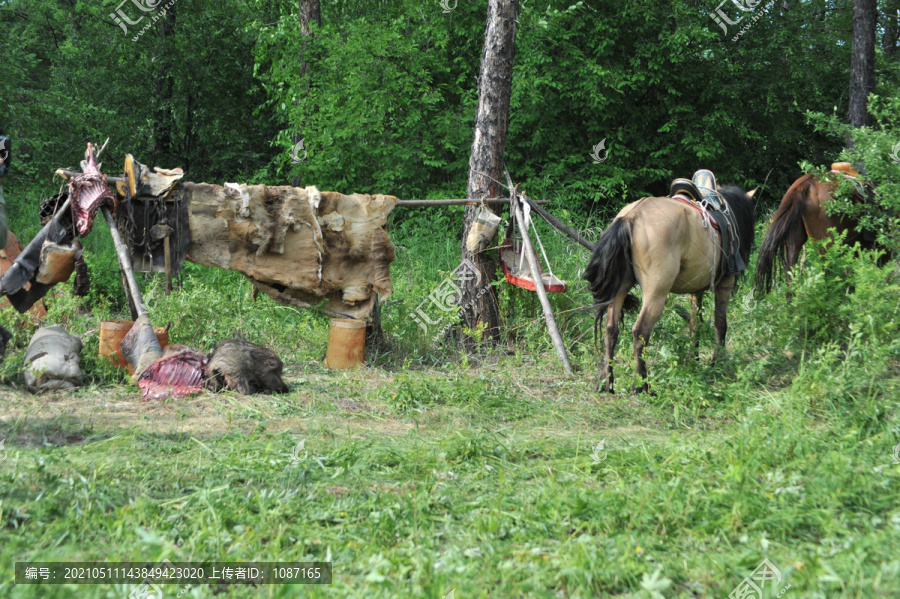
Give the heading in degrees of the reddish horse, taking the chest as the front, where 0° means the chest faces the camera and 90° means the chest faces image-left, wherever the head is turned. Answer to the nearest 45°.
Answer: approximately 225°

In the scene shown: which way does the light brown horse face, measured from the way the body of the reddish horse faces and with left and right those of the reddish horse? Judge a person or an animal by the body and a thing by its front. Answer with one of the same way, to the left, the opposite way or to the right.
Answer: the same way

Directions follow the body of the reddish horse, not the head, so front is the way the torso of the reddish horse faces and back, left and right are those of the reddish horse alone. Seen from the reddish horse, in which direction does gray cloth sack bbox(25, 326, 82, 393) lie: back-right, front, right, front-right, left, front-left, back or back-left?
back

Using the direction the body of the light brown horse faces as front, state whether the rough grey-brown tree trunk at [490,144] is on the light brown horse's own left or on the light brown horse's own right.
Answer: on the light brown horse's own left

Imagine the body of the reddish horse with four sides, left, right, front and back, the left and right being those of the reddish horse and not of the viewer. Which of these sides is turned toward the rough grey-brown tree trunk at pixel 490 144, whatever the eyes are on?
back

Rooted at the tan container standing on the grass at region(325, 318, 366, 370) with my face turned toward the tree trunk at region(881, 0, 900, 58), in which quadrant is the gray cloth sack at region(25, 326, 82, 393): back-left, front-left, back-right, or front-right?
back-left

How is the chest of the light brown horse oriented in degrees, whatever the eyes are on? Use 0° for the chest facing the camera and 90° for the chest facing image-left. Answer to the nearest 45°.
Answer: approximately 225°

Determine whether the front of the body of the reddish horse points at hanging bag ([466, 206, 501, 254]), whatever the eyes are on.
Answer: no

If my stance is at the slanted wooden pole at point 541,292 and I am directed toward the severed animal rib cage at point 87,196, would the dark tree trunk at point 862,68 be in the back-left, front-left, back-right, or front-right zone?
back-right

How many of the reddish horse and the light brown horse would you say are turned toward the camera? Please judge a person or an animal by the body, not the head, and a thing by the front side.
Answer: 0

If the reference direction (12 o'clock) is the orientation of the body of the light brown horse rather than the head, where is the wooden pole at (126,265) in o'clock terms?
The wooden pole is roughly at 7 o'clock from the light brown horse.

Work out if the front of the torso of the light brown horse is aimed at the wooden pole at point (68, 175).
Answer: no

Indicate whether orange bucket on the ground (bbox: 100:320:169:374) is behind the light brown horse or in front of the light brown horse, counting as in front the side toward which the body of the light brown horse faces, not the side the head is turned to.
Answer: behind

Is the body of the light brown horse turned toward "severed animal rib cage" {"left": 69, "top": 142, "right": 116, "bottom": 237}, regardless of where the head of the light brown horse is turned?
no

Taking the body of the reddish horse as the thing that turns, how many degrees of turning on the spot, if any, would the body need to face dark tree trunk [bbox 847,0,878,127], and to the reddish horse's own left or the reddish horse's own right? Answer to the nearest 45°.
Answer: approximately 45° to the reddish horse's own left

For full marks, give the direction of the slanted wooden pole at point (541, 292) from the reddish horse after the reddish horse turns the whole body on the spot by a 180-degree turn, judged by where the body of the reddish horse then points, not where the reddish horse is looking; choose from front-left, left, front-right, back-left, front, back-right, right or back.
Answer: front
